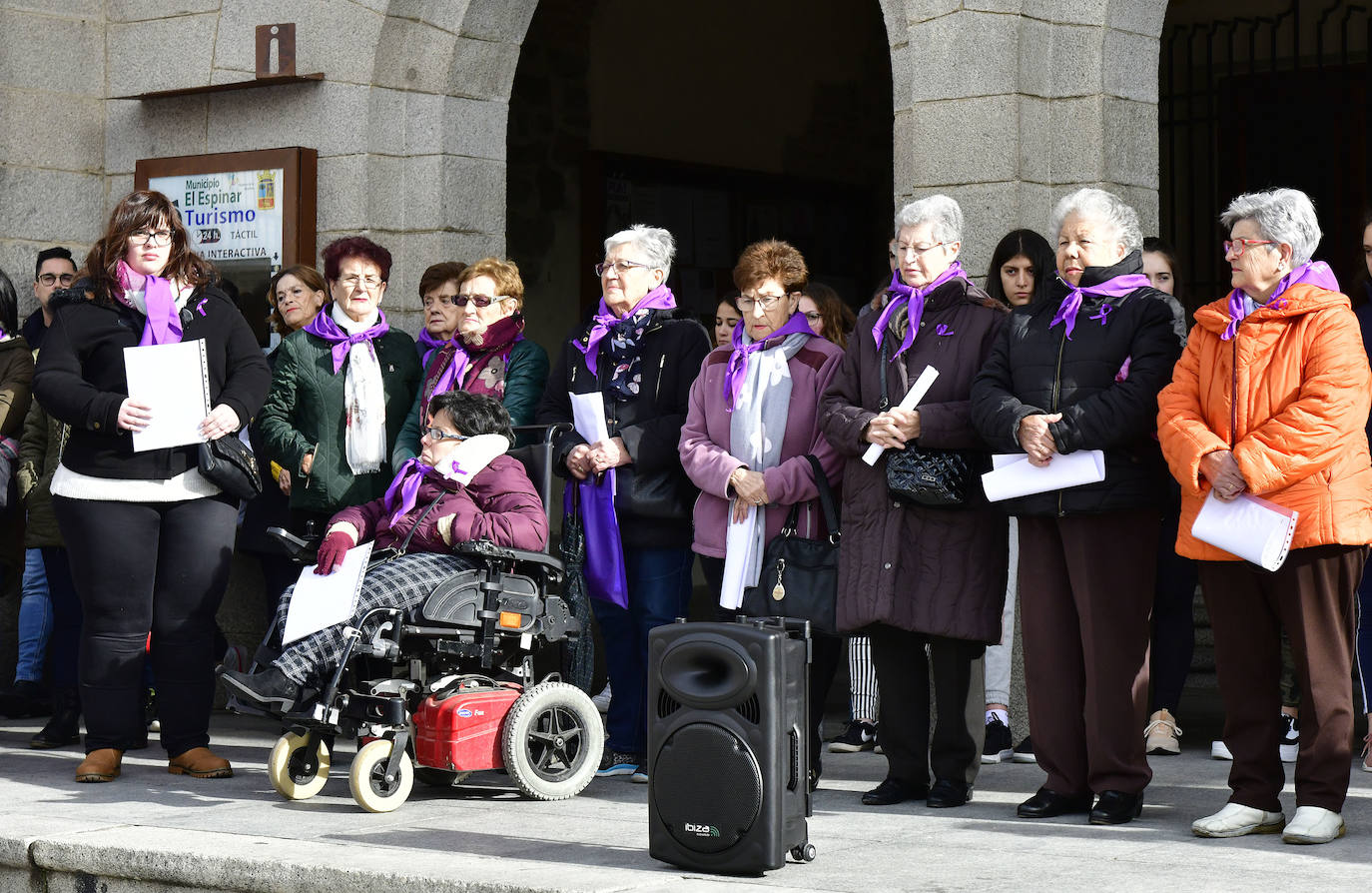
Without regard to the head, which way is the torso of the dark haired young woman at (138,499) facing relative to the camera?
toward the camera

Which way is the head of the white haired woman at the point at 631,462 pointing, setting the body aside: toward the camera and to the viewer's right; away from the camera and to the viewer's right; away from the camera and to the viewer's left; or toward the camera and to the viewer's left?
toward the camera and to the viewer's left

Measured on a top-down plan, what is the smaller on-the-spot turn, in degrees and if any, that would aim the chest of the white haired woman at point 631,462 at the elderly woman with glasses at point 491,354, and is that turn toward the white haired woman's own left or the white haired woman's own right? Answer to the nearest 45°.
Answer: approximately 90° to the white haired woman's own right

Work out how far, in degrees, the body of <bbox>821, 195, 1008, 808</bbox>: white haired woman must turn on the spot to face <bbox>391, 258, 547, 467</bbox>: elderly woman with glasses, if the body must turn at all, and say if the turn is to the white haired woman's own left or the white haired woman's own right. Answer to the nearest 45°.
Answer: approximately 90° to the white haired woman's own right

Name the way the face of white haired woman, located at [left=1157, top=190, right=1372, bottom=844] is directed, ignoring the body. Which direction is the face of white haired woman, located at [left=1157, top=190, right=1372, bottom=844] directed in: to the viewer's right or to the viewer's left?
to the viewer's left

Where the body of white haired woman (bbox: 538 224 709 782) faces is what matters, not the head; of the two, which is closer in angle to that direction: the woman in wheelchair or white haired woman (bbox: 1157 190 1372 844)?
the woman in wheelchair

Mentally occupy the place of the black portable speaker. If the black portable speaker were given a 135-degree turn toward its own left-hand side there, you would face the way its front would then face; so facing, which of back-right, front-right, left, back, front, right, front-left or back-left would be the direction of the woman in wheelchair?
back-left

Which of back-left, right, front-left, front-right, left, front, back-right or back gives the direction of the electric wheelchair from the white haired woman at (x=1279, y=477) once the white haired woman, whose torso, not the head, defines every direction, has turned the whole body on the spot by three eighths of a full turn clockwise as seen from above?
left

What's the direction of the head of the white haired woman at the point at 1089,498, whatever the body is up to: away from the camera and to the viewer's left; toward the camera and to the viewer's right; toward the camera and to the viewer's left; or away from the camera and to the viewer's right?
toward the camera and to the viewer's left

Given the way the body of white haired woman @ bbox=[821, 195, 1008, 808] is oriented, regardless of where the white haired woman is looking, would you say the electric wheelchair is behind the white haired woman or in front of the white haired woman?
in front

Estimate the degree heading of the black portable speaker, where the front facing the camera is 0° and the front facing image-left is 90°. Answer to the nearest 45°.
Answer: approximately 45°

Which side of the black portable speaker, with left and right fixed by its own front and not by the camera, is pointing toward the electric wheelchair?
right

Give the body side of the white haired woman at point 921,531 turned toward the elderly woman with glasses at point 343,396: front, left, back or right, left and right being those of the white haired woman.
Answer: right

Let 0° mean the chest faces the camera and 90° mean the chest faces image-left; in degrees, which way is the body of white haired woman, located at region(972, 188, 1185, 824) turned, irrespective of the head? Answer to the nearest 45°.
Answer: approximately 45°
